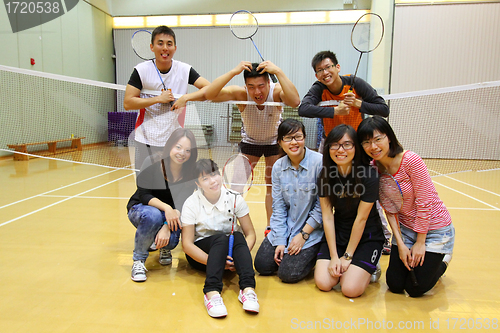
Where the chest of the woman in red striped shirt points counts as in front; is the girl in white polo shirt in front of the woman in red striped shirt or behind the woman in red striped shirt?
in front

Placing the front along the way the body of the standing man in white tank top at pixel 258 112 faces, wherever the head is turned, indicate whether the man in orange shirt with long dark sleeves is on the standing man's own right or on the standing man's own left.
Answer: on the standing man's own left

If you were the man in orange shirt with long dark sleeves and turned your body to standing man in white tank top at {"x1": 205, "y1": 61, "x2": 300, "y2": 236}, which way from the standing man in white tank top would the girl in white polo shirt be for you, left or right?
left

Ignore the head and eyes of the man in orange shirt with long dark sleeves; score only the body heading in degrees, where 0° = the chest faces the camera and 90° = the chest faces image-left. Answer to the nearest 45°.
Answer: approximately 0°

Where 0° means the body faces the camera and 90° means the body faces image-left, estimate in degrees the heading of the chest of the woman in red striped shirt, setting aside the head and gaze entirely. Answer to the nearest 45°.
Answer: approximately 45°

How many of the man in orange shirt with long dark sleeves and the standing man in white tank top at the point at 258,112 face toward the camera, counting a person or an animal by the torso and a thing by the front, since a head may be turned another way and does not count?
2

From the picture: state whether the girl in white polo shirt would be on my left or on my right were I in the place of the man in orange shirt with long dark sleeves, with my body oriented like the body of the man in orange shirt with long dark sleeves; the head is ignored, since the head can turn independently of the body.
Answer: on my right

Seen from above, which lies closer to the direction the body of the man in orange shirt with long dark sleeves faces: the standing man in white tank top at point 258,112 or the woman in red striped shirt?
the woman in red striped shirt
